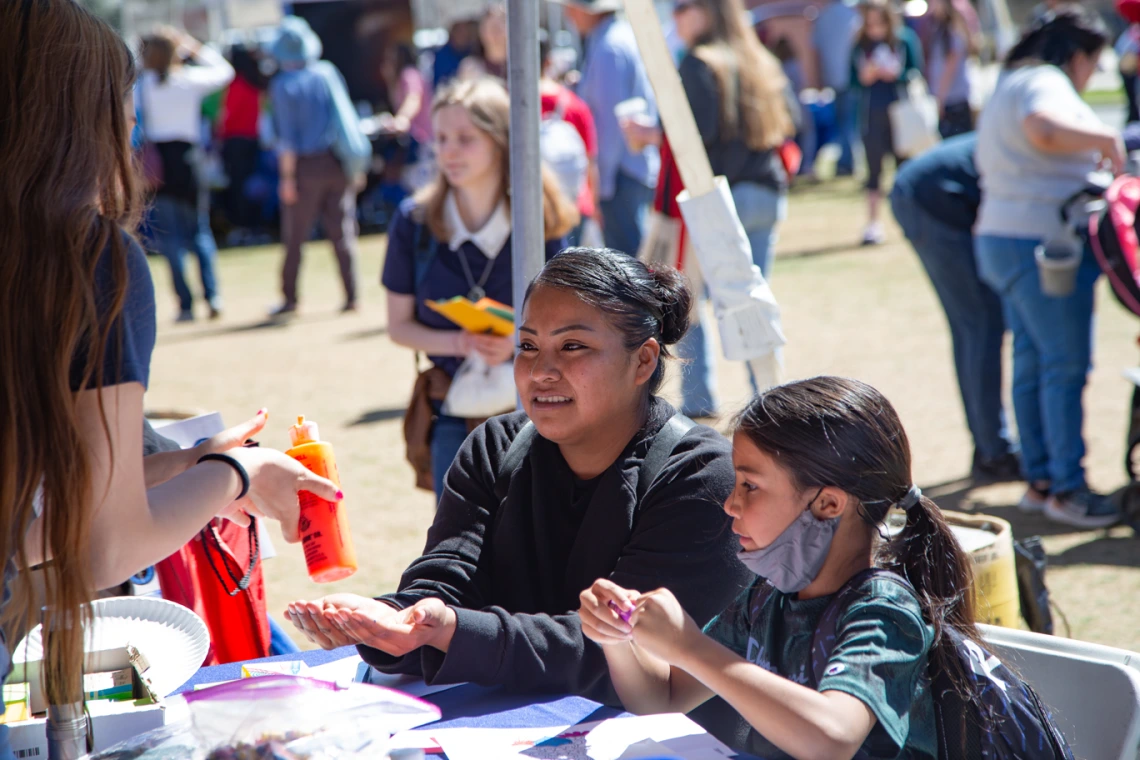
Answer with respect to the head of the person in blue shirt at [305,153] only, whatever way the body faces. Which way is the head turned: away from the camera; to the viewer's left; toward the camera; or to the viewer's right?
away from the camera

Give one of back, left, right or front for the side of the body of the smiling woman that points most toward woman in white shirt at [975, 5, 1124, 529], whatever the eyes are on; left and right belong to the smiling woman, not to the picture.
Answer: back

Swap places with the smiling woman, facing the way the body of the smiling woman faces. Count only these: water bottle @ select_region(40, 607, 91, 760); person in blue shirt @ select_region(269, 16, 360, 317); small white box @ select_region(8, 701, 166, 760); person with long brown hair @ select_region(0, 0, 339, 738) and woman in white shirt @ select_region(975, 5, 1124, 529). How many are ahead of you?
3

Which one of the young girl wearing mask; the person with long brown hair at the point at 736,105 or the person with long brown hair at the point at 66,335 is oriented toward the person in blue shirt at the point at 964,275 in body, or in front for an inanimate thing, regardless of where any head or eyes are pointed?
the person with long brown hair at the point at 66,335

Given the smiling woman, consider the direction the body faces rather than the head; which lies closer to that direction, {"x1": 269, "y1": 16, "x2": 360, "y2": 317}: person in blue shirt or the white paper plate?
the white paper plate

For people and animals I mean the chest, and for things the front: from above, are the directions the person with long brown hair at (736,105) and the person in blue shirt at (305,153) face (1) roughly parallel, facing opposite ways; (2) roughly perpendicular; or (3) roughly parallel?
roughly parallel

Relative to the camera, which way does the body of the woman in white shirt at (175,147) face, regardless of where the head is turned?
away from the camera

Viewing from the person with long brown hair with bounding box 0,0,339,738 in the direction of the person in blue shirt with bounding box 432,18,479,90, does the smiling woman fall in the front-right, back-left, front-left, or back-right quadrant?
front-right

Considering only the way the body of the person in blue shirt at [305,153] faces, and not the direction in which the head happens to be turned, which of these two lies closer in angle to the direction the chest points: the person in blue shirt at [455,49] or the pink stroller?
the person in blue shirt

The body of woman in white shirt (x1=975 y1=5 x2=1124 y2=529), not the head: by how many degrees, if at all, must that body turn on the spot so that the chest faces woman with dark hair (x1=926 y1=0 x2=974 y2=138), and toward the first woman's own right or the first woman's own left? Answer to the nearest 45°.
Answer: approximately 90° to the first woman's own left

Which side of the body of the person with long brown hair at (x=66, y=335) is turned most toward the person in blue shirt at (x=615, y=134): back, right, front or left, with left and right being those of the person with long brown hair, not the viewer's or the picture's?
front

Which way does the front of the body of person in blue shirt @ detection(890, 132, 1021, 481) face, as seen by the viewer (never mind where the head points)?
to the viewer's right

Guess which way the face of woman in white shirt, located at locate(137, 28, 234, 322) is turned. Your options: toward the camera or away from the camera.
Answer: away from the camera

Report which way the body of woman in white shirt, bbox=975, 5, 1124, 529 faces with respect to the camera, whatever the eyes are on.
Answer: to the viewer's right

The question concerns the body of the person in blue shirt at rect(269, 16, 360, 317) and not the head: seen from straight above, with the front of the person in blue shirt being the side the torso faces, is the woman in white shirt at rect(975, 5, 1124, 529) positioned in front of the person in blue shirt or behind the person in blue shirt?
behind

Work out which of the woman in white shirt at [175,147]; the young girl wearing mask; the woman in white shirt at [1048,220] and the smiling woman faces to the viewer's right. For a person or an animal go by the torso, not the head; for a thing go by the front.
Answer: the woman in white shirt at [1048,220]

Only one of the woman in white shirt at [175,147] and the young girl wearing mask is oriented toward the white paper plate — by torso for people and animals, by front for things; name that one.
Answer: the young girl wearing mask

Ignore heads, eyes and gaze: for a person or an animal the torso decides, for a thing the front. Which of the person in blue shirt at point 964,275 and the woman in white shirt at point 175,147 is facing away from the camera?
the woman in white shirt

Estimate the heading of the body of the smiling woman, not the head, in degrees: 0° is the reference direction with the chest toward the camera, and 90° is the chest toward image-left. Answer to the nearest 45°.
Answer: approximately 45°

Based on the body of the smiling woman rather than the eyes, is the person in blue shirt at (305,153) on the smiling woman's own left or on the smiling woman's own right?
on the smiling woman's own right
